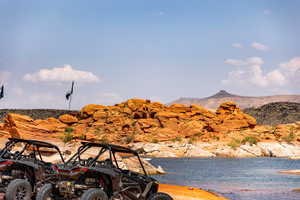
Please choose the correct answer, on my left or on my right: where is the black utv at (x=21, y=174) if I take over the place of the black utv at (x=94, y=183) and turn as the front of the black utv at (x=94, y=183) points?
on my left

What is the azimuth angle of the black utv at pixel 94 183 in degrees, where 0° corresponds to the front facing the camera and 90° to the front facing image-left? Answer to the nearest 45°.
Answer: approximately 225°
